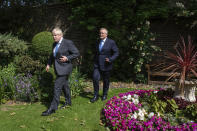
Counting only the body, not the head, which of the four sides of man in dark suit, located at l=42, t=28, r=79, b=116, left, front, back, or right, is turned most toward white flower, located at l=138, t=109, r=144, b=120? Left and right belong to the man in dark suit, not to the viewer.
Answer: left

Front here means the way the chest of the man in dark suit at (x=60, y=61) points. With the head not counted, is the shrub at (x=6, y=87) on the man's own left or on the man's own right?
on the man's own right

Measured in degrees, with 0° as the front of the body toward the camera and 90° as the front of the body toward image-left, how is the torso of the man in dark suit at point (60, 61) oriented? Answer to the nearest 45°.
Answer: approximately 45°

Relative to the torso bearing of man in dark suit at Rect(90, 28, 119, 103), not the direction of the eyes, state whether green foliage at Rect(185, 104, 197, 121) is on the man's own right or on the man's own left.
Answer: on the man's own left

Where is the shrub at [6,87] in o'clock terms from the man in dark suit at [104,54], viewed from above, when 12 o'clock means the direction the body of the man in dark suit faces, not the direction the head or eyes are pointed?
The shrub is roughly at 2 o'clock from the man in dark suit.

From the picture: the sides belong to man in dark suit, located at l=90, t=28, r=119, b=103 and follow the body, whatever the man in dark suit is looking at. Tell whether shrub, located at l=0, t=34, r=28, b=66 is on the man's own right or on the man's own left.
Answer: on the man's own right

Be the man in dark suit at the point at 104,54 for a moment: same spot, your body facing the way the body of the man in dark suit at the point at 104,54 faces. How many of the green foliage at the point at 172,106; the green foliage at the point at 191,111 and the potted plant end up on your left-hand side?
3

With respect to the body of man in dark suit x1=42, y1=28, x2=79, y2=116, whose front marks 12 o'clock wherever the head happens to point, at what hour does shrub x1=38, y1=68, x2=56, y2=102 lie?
The shrub is roughly at 4 o'clock from the man in dark suit.

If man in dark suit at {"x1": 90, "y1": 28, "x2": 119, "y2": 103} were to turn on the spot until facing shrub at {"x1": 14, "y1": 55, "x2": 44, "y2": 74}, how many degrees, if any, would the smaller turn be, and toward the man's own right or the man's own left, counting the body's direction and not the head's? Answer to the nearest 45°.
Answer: approximately 90° to the man's own right

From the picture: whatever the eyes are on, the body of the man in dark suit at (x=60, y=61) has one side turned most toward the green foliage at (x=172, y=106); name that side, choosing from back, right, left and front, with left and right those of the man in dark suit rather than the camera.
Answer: left

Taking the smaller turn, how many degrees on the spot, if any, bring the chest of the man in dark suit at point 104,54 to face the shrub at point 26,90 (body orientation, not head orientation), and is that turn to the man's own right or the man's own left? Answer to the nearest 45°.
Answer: approximately 45° to the man's own right
